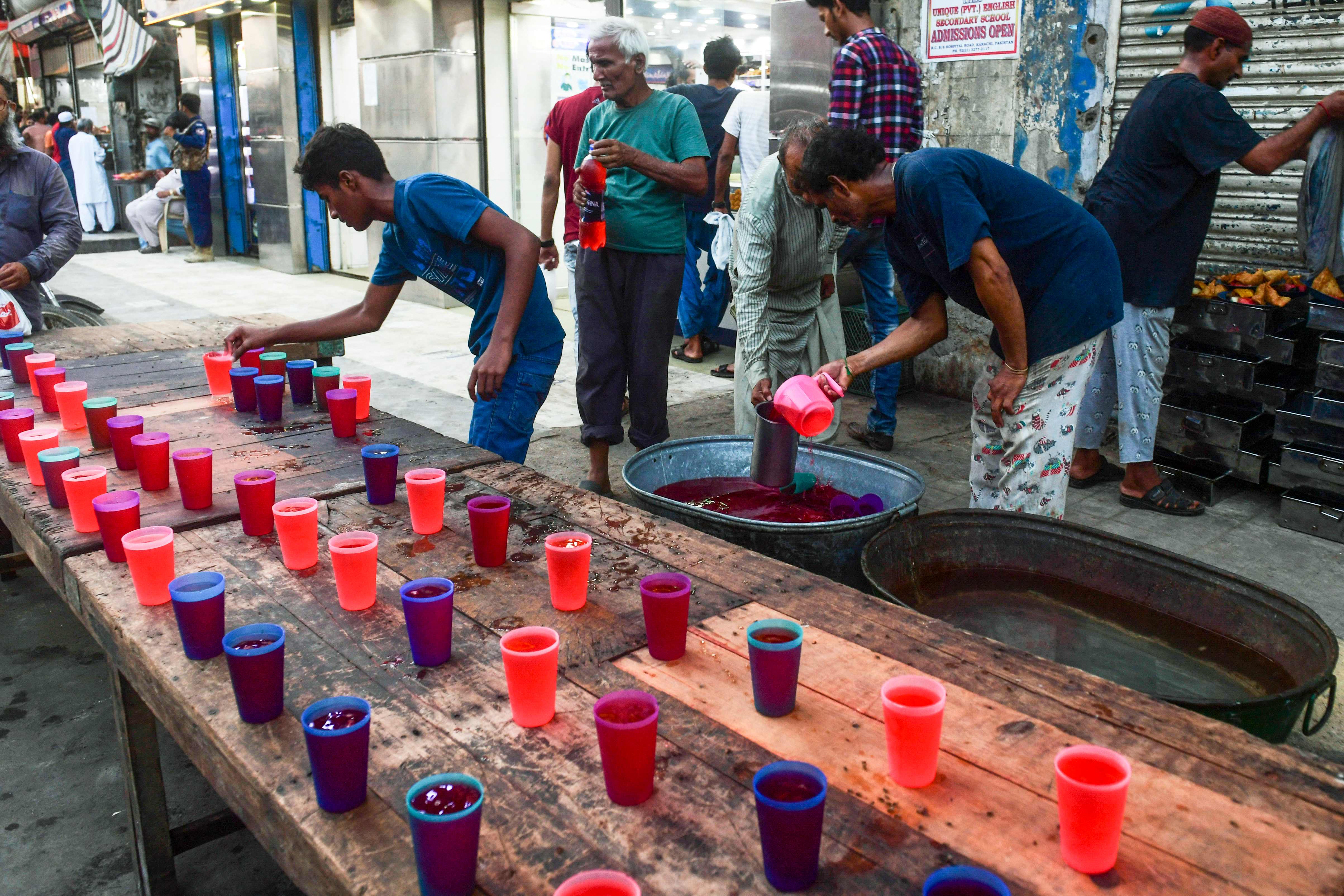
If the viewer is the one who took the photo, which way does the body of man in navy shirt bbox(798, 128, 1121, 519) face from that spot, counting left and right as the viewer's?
facing to the left of the viewer

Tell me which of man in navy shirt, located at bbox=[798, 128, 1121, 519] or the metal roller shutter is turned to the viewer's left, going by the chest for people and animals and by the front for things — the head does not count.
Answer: the man in navy shirt

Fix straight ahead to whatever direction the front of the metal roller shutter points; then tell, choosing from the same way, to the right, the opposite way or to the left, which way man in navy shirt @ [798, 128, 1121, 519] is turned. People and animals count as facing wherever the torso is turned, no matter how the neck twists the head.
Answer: to the right

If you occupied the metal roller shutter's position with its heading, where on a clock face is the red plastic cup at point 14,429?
The red plastic cup is roughly at 1 o'clock from the metal roller shutter.

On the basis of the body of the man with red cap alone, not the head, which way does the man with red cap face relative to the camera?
to the viewer's right

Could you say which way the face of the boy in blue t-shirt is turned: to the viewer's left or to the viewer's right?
to the viewer's left

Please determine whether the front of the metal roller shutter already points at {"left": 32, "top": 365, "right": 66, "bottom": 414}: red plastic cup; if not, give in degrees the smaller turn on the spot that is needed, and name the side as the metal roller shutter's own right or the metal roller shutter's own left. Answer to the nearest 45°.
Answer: approximately 45° to the metal roller shutter's own right

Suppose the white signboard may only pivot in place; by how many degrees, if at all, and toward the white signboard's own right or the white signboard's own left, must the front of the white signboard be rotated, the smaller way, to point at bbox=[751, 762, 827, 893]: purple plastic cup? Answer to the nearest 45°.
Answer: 0° — it already faces it
